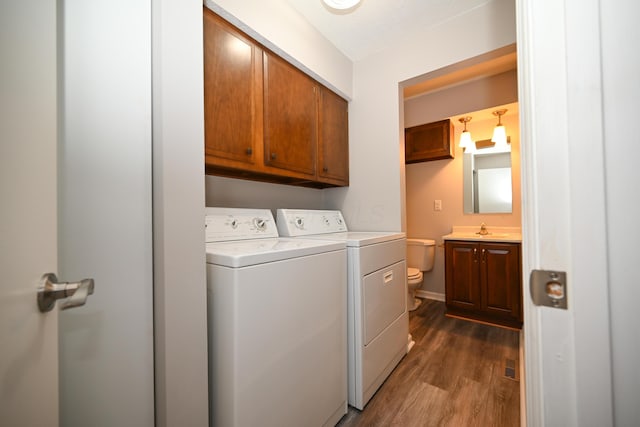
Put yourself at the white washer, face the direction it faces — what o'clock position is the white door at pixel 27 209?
The white door is roughly at 3 o'clock from the white washer.

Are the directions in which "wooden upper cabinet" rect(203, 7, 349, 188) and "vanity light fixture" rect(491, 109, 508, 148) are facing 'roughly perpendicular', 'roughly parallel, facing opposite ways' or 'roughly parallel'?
roughly perpendicular

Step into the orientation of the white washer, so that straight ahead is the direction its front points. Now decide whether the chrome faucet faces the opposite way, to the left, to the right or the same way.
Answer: to the right

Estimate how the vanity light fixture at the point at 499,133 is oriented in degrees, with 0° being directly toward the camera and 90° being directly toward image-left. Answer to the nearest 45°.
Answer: approximately 0°

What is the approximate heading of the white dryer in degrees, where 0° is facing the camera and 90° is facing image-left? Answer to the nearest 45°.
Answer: approximately 315°

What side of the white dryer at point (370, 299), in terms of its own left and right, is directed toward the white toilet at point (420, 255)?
left

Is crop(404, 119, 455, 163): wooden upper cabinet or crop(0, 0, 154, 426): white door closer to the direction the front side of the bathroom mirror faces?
the white door

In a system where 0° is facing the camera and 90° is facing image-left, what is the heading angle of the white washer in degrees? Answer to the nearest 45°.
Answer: approximately 315°
